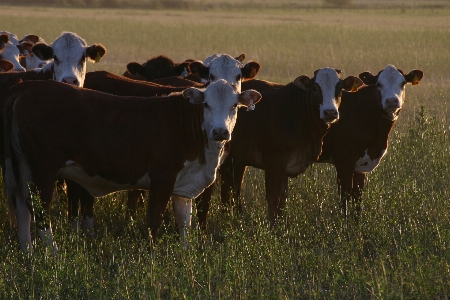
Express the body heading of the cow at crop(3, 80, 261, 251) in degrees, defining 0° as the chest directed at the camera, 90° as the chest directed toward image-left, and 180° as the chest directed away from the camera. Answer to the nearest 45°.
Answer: approximately 270°

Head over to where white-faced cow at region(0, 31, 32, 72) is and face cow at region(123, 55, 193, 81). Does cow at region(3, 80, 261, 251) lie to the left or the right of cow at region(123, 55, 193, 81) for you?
right

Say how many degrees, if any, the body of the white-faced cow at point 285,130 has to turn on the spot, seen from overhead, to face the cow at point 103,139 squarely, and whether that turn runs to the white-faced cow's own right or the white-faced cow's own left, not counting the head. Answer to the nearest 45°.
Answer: approximately 90° to the white-faced cow's own right

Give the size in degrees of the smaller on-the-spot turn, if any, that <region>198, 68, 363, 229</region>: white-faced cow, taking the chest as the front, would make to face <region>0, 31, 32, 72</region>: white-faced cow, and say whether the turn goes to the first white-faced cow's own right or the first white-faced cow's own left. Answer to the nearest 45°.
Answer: approximately 180°

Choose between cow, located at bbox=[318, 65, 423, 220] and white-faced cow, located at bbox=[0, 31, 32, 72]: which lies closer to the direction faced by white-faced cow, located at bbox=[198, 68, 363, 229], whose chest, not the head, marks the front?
the cow
